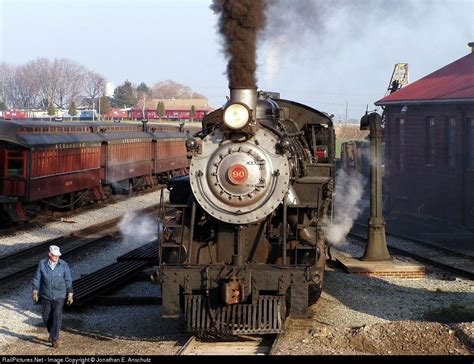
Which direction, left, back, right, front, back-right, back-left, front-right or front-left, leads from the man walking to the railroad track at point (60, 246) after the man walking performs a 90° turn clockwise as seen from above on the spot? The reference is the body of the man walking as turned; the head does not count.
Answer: right

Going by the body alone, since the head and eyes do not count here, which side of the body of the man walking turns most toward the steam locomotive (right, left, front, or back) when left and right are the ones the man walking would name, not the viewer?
left

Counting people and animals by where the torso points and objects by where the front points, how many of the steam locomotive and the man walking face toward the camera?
2

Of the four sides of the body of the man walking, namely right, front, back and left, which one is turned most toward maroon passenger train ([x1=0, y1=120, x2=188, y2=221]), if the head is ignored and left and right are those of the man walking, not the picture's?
back

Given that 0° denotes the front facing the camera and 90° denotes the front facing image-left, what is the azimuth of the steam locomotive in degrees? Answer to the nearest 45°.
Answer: approximately 0°

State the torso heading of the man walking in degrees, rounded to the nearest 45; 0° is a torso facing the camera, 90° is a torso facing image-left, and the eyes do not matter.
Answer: approximately 0°
